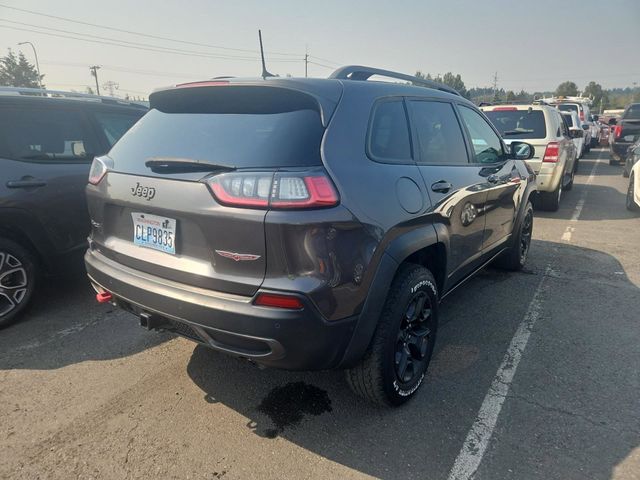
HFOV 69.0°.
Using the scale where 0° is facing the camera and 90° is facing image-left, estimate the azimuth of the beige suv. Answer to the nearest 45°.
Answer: approximately 180°

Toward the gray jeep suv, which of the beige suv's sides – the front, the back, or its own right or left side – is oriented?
back

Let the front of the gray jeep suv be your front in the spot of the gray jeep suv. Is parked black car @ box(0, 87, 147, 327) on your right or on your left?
on your left

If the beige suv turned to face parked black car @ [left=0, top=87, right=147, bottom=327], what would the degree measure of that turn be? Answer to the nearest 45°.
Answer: approximately 135° to its left

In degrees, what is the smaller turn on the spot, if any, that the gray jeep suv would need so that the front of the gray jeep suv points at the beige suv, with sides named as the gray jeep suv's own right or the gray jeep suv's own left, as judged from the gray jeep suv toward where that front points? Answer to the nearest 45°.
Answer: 0° — it already faces it

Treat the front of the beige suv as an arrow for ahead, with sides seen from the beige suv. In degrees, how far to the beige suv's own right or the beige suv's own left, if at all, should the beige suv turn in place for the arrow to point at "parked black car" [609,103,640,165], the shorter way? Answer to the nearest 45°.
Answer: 0° — it already faces it

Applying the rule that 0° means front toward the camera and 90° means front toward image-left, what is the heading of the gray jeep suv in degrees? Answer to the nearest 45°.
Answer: approximately 225°
